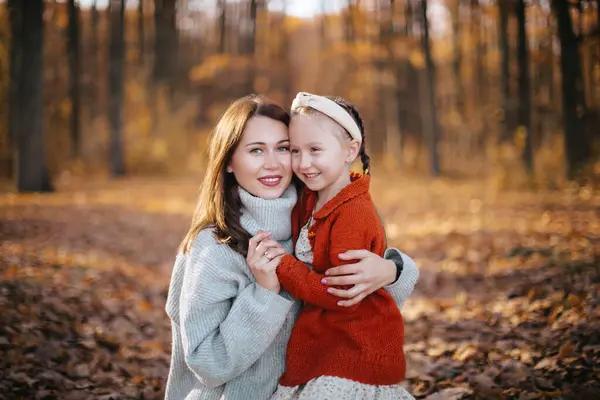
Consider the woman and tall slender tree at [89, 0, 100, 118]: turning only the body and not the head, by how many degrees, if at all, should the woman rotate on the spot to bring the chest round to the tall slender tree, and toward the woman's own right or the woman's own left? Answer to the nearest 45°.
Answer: approximately 135° to the woman's own left

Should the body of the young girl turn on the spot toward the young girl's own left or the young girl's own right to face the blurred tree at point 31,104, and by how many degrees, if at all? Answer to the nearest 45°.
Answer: approximately 90° to the young girl's own right

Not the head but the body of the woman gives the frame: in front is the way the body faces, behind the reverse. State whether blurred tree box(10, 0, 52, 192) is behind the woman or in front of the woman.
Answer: behind

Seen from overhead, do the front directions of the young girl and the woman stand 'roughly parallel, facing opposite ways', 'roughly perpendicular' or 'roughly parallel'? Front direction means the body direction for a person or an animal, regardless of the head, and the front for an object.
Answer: roughly perpendicular

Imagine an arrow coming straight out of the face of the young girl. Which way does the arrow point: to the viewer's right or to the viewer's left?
to the viewer's left

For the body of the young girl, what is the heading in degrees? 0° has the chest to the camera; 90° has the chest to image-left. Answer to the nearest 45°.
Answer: approximately 45°

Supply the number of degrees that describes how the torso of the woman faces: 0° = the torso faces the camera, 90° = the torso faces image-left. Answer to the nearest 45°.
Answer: approximately 315°
